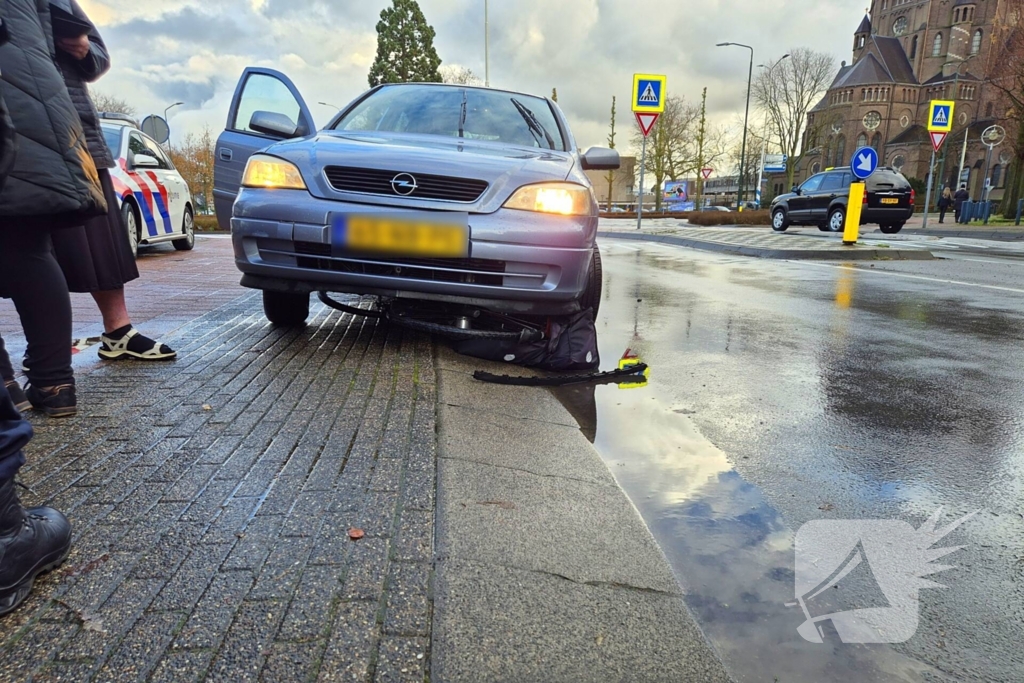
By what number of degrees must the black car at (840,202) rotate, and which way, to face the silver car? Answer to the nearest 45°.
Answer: approximately 135° to its left

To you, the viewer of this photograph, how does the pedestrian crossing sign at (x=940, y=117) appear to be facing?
facing the viewer

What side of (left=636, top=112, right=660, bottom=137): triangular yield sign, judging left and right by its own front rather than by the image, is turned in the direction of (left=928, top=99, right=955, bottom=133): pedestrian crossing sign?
left

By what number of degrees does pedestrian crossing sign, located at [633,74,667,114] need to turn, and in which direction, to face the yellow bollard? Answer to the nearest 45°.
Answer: approximately 45° to its left

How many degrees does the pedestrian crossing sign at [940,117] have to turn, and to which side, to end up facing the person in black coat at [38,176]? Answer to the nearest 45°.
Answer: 0° — it already faces them

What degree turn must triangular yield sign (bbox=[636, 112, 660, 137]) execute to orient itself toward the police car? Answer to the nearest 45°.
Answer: approximately 45° to its right

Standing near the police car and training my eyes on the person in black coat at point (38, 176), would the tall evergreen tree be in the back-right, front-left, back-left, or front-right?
back-left

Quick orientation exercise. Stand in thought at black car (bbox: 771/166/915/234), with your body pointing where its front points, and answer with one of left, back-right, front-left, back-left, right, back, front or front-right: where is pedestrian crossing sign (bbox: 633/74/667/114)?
left

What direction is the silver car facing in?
toward the camera

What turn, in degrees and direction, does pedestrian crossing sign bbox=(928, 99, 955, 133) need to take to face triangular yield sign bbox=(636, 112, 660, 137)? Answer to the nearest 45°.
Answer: approximately 45° to its right

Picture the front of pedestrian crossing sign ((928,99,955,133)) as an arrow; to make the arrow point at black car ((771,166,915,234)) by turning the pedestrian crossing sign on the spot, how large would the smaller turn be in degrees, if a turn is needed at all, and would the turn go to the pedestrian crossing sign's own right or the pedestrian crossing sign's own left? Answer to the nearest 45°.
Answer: approximately 90° to the pedestrian crossing sign's own right

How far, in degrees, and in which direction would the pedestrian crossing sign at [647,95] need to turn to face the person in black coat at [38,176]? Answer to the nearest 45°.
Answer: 0° — it already faces them

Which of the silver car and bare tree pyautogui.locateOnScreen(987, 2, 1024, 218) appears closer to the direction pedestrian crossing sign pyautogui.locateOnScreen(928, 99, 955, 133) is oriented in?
the silver car
